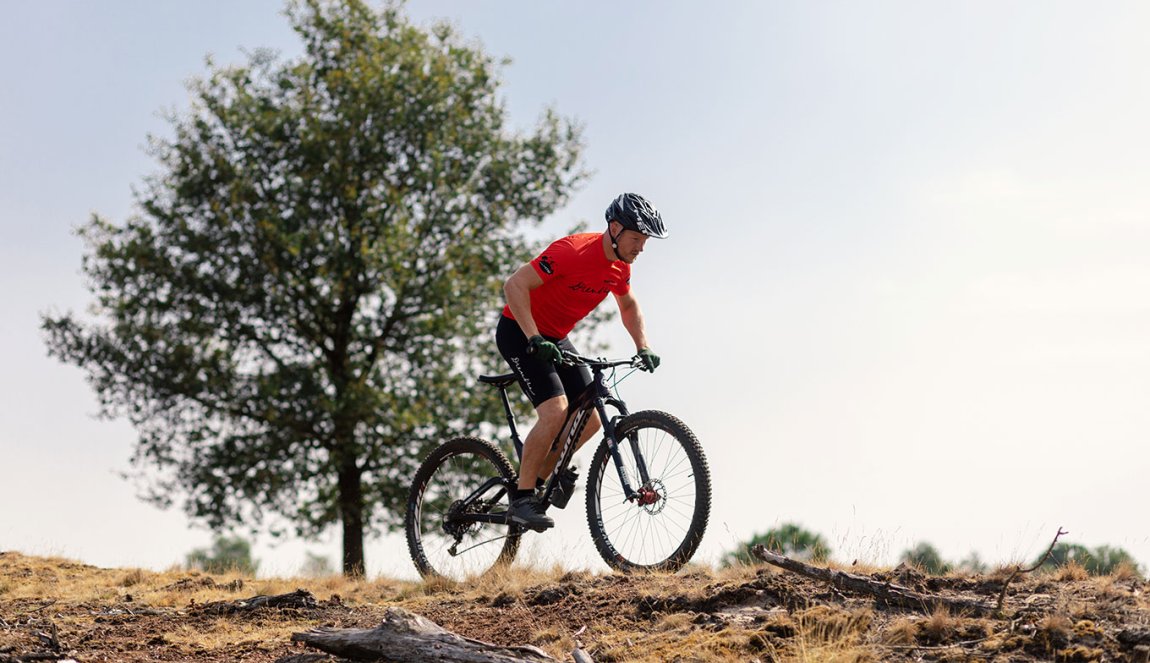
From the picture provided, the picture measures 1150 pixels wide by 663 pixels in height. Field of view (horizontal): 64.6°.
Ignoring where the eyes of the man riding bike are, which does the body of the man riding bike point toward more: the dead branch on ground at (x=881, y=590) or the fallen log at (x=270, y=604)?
the dead branch on ground

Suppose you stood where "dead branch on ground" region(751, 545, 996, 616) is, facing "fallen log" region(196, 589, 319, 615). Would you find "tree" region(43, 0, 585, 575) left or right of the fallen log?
right

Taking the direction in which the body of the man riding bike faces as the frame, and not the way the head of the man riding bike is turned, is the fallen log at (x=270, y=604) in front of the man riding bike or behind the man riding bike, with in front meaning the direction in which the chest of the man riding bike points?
behind

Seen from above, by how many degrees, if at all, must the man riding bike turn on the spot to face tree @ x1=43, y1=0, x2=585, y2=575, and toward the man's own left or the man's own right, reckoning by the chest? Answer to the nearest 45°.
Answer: approximately 180°

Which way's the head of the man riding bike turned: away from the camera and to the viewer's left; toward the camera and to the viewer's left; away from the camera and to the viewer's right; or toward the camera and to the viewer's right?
toward the camera and to the viewer's right

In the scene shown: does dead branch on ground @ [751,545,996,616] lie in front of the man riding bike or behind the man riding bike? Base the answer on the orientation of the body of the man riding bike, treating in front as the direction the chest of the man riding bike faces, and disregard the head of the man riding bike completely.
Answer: in front

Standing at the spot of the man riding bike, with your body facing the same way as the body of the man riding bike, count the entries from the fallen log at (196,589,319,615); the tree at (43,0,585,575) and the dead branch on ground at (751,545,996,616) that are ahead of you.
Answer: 1

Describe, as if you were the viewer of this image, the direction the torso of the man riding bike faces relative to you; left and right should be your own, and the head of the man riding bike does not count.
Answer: facing the viewer and to the right of the viewer

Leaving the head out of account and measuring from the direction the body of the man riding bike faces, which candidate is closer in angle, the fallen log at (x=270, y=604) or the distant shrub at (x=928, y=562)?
the distant shrub
